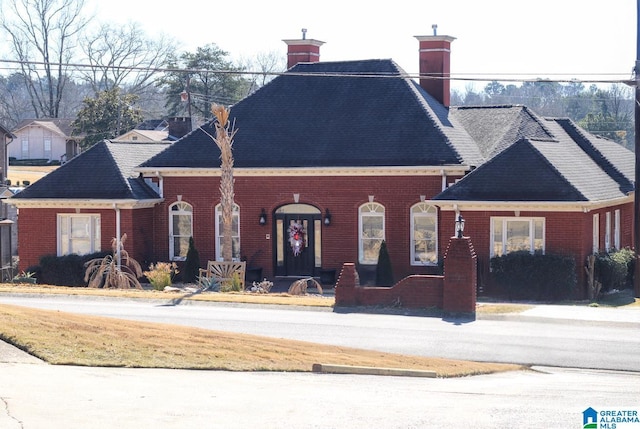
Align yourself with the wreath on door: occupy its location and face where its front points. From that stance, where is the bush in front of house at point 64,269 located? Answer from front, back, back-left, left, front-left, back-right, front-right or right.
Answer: right

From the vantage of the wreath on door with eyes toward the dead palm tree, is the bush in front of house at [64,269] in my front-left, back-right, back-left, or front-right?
front-right

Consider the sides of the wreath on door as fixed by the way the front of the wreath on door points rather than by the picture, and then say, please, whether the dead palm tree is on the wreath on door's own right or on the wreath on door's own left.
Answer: on the wreath on door's own right

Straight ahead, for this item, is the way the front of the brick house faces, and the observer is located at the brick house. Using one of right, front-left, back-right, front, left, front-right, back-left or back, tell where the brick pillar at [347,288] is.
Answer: front

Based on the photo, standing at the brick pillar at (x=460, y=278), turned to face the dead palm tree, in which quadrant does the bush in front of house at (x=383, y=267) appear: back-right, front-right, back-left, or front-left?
front-right

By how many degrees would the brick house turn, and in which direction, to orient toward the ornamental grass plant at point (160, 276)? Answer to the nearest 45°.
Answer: approximately 45° to its right

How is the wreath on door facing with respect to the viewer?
toward the camera

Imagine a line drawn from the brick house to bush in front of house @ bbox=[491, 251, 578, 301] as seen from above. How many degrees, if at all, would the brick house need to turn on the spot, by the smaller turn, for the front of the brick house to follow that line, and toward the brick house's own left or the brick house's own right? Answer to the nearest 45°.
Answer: approximately 45° to the brick house's own left

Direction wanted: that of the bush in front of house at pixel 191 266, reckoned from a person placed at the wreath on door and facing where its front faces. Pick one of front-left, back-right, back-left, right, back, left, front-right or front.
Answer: right

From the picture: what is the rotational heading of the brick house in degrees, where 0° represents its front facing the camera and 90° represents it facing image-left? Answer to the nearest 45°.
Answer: approximately 0°

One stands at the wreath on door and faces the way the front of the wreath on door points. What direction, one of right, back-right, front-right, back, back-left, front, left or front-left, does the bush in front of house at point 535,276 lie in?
front-left

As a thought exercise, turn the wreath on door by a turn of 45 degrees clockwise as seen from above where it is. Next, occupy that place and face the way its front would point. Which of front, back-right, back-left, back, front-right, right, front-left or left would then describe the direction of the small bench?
front

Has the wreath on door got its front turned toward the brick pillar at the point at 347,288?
yes
